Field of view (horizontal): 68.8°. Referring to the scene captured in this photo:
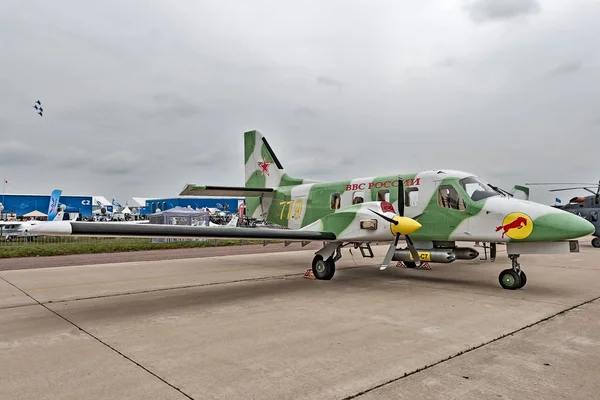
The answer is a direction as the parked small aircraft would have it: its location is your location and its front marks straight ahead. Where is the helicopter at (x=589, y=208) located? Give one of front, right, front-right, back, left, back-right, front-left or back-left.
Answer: left

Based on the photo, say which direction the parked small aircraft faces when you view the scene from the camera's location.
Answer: facing the viewer and to the right of the viewer
